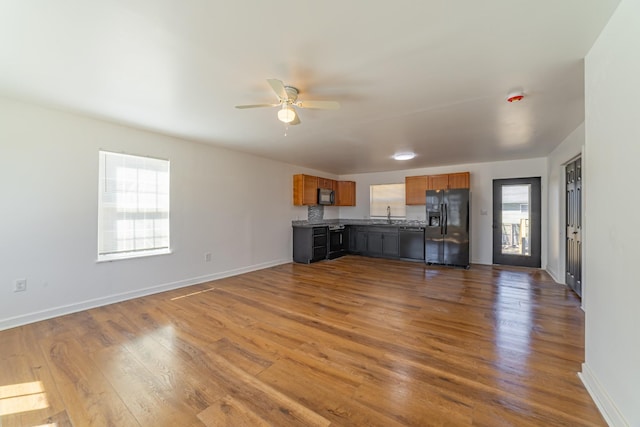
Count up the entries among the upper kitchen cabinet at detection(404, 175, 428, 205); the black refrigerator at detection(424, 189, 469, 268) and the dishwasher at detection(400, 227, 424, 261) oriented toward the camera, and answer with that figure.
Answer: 3

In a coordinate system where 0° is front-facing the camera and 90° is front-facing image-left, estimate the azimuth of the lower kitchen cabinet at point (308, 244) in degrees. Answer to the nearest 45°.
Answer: approximately 315°

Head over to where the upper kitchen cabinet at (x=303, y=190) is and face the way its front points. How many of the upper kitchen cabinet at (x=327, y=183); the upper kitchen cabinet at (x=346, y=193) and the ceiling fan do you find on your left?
2

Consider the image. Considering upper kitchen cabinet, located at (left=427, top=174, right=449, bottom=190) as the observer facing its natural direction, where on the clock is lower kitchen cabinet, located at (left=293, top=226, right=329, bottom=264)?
The lower kitchen cabinet is roughly at 2 o'clock from the upper kitchen cabinet.

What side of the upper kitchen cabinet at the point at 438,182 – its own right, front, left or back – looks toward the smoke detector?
front

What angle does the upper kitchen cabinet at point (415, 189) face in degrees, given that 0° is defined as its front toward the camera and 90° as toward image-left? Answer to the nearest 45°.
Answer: approximately 0°

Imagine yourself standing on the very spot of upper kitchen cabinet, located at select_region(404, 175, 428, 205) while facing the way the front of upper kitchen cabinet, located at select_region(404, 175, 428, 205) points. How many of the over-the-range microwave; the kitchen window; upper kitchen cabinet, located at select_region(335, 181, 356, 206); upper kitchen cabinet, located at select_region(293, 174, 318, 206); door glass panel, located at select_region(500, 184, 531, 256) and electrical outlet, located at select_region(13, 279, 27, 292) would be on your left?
1

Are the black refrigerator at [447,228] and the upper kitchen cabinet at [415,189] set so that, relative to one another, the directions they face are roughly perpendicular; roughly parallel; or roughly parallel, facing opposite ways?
roughly parallel

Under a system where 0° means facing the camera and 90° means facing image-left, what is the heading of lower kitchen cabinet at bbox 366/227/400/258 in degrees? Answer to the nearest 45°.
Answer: approximately 0°

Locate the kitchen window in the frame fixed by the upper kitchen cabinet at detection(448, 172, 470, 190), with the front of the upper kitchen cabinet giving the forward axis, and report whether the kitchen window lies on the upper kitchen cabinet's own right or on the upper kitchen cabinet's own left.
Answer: on the upper kitchen cabinet's own right

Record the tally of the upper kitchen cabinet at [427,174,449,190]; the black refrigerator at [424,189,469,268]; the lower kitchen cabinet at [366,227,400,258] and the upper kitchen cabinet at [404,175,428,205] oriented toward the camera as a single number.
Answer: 4

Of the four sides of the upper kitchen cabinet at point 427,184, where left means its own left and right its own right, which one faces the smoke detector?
front

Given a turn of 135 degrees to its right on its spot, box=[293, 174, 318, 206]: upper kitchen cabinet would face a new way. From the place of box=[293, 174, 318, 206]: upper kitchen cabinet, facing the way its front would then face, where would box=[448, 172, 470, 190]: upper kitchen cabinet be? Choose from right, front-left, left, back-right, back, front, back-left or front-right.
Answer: back

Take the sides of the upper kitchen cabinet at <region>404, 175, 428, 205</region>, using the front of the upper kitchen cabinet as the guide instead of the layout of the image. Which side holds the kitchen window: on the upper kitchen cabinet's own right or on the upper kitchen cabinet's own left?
on the upper kitchen cabinet's own right

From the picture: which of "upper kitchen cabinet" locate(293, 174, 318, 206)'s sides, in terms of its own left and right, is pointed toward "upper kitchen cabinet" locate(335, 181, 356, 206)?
left
